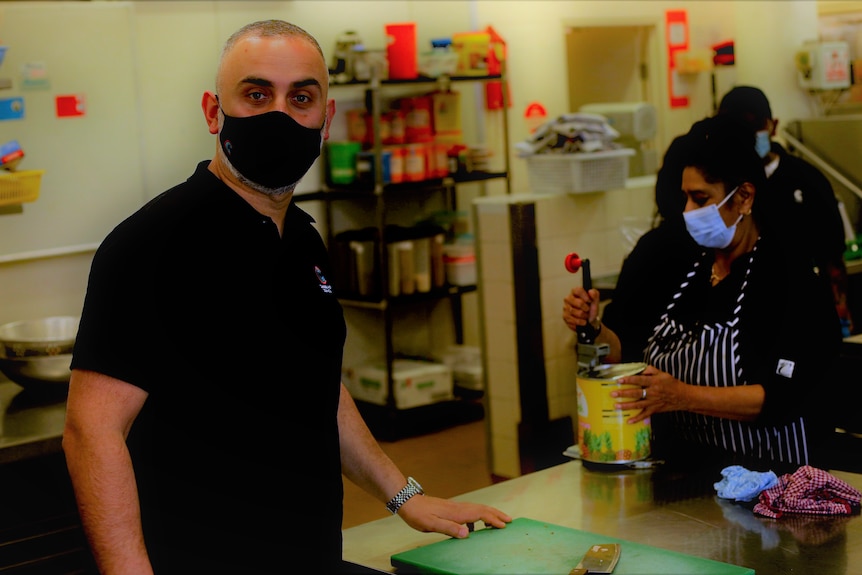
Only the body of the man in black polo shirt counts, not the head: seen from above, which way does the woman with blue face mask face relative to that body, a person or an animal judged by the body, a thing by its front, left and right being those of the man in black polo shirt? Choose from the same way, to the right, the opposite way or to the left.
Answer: to the right

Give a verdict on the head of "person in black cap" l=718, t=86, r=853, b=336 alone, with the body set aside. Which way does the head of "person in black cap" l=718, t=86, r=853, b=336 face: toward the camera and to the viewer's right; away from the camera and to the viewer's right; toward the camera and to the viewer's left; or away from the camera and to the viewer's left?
toward the camera and to the viewer's left

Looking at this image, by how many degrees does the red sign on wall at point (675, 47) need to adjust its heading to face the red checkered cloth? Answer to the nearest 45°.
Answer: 0° — it already faces it

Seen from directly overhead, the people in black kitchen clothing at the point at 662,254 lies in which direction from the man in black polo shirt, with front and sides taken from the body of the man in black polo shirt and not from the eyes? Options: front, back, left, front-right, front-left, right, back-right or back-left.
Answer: left

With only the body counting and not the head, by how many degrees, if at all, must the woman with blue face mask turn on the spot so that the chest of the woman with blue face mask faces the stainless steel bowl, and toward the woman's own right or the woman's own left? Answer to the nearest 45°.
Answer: approximately 45° to the woman's own right

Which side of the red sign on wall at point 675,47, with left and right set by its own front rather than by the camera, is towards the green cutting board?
front

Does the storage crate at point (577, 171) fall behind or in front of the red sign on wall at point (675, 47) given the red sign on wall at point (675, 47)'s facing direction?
in front

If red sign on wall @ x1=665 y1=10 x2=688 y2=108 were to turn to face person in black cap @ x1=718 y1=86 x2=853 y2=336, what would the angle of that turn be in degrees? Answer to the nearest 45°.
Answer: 0° — it already faces them

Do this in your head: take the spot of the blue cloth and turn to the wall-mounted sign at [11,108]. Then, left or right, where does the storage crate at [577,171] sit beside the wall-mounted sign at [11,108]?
right

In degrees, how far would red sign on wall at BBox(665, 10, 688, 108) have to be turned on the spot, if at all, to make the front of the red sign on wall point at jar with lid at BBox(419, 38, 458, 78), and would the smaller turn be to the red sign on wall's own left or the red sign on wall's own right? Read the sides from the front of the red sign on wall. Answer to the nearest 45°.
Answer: approximately 45° to the red sign on wall's own right

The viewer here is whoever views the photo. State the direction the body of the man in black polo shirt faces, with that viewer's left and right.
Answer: facing the viewer and to the right of the viewer
